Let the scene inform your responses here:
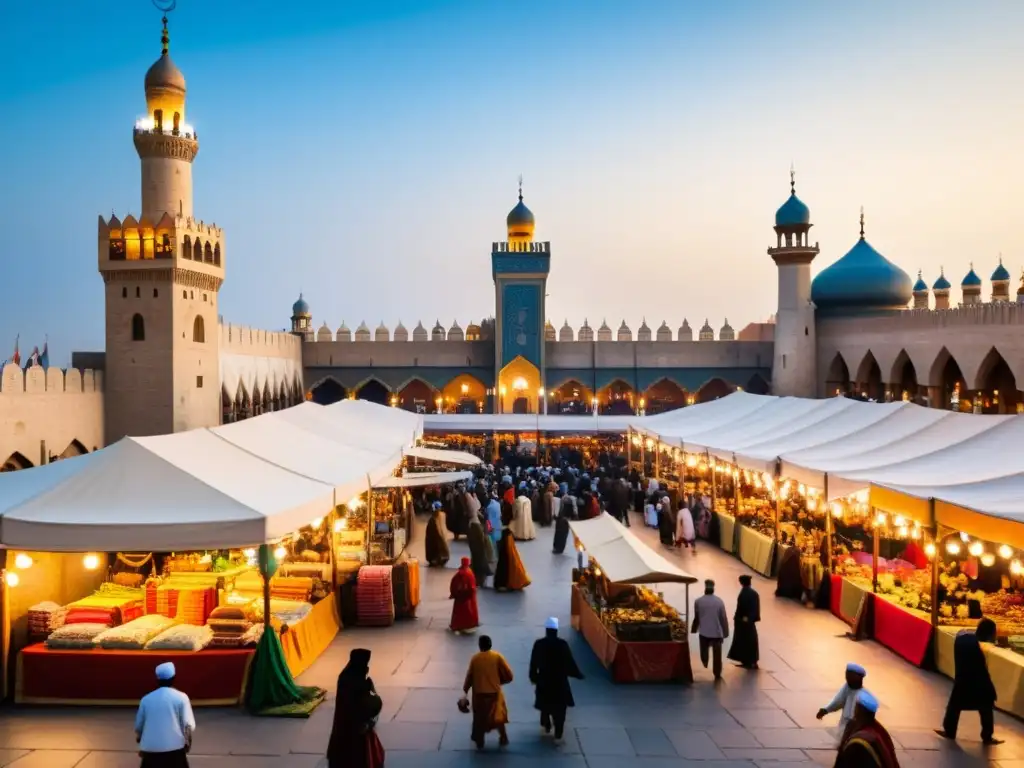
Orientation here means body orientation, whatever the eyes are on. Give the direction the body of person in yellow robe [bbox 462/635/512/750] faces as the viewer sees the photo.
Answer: away from the camera

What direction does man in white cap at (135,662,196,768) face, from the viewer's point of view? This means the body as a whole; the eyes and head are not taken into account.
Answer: away from the camera

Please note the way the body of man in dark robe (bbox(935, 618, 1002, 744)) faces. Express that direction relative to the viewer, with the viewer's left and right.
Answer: facing to the right of the viewer

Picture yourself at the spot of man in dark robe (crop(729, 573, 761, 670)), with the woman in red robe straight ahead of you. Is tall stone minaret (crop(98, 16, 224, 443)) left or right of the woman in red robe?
right

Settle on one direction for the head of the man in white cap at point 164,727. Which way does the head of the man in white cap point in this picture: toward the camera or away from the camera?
away from the camera

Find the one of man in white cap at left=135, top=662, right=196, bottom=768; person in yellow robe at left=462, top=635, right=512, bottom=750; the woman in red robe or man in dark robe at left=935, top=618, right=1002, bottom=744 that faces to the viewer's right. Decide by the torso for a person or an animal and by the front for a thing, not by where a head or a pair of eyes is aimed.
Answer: the man in dark robe

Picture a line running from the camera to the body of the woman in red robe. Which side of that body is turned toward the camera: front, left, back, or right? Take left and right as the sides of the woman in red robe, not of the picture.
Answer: back

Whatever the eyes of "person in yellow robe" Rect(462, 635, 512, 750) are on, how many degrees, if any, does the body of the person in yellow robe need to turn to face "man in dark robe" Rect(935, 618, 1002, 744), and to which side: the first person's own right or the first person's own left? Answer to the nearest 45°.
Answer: approximately 90° to the first person's own right

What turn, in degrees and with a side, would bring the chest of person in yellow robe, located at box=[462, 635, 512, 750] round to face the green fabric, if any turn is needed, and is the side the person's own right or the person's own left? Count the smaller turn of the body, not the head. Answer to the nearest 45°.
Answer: approximately 45° to the person's own left

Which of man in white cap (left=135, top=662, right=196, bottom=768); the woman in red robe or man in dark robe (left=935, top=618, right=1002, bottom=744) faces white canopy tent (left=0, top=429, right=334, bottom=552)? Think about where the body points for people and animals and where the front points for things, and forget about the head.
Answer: the man in white cap

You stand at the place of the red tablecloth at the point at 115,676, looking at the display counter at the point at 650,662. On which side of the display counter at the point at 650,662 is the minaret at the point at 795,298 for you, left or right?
left

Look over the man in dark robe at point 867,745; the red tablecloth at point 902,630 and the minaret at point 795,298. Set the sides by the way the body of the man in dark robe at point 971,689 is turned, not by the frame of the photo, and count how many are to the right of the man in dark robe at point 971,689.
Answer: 1

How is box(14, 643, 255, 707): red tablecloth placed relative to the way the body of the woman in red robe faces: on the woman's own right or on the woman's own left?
on the woman's own left

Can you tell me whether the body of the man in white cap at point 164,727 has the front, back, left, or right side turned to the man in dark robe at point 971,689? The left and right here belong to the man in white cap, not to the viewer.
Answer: right
